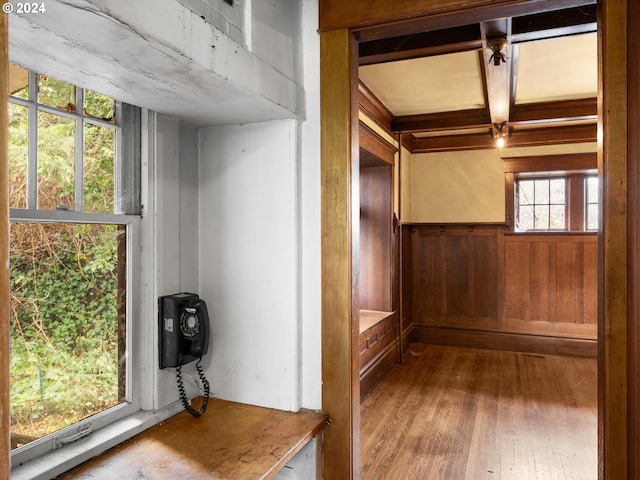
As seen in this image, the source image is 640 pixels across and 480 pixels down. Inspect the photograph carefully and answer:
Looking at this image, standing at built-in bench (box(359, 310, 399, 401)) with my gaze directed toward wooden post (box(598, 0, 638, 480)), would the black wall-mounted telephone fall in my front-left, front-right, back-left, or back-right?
front-right

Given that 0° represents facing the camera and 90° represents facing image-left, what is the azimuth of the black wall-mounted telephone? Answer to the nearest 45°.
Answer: approximately 315°

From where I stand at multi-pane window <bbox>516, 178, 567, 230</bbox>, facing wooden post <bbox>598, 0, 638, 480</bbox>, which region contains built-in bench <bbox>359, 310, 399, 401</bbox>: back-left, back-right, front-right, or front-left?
front-right

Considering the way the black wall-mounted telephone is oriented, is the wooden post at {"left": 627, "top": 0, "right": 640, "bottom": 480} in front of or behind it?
in front

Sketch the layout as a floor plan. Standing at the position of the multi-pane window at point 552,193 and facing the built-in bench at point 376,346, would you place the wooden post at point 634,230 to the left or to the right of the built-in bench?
left

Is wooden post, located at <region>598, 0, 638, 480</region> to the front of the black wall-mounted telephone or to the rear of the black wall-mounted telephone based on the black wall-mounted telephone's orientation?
to the front

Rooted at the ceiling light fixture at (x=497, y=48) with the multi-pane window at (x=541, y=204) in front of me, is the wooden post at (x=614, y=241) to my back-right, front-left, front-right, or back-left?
back-right

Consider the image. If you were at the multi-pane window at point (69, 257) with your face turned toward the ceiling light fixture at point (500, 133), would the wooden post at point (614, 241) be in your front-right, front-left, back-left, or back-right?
front-right

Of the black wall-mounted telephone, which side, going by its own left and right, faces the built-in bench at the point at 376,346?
left

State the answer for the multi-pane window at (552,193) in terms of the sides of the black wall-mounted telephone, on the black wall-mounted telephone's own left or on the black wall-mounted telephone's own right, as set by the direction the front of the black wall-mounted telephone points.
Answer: on the black wall-mounted telephone's own left
